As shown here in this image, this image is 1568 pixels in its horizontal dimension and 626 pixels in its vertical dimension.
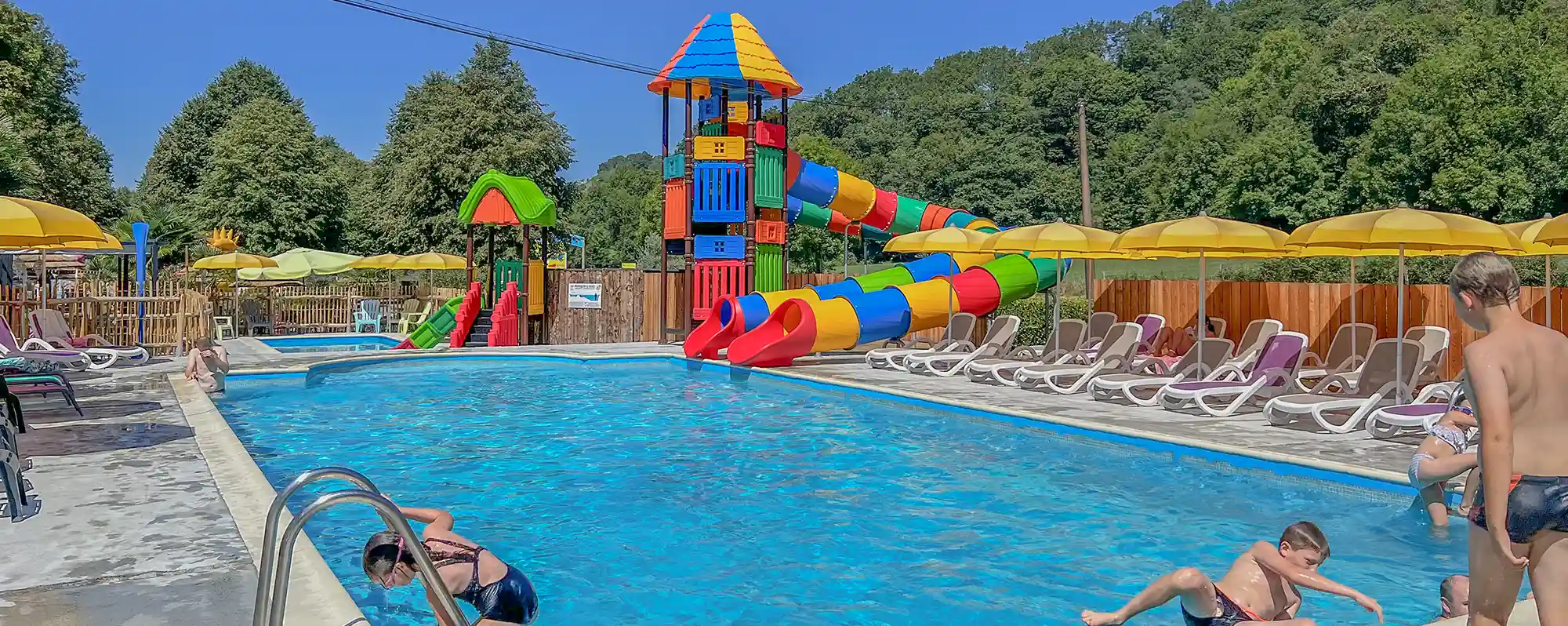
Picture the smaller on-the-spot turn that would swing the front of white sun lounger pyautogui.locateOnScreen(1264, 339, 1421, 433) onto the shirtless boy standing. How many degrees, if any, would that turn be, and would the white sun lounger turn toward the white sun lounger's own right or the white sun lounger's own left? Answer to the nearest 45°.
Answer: approximately 45° to the white sun lounger's own left

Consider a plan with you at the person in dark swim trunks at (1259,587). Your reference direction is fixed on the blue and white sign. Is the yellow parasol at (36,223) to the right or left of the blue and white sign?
left

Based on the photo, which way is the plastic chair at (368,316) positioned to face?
toward the camera

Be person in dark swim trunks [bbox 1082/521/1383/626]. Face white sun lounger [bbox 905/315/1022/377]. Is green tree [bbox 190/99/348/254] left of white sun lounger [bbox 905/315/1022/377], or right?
left

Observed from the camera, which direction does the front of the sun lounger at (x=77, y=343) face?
facing the viewer and to the right of the viewer

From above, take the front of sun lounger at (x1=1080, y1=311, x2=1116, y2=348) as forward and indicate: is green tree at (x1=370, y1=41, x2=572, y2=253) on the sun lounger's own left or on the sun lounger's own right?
on the sun lounger's own right

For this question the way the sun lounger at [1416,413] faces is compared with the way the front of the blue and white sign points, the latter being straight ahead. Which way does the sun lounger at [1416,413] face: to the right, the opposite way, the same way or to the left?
to the right

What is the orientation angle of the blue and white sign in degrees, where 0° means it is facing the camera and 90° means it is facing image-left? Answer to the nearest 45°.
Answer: approximately 0°

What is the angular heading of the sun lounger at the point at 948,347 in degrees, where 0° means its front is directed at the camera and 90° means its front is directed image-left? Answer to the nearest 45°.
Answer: approximately 45°

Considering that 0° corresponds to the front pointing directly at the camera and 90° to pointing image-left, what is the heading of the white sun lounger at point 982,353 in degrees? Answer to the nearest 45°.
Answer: approximately 45°

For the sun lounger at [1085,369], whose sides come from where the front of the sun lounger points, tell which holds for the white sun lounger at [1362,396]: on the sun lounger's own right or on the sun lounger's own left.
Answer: on the sun lounger's own left

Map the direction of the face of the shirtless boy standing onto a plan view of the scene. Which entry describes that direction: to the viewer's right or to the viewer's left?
to the viewer's left

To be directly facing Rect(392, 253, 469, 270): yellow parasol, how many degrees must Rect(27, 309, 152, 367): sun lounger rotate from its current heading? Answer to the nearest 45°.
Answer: approximately 90° to its left

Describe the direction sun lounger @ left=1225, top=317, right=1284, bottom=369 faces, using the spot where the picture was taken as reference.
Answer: facing the viewer and to the left of the viewer
